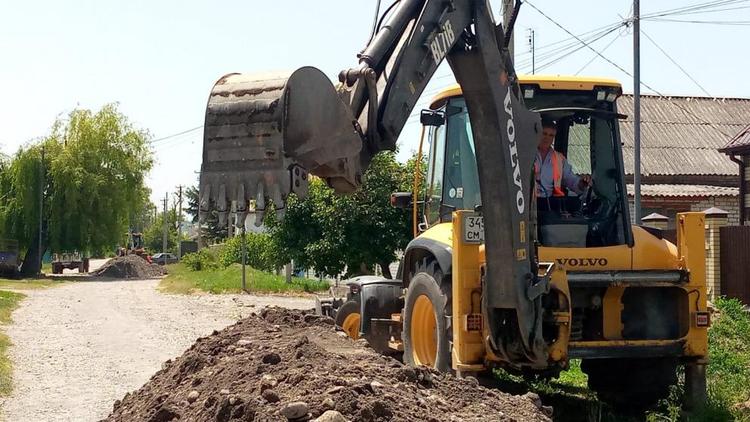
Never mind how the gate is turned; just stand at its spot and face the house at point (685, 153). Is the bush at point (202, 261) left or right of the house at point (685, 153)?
left

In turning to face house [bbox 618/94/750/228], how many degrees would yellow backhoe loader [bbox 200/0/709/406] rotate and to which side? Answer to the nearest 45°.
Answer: approximately 45° to its right

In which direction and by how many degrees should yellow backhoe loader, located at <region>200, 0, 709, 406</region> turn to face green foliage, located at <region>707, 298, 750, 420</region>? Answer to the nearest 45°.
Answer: approximately 90° to its right
